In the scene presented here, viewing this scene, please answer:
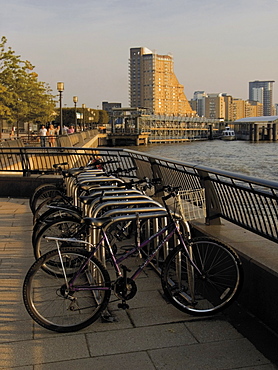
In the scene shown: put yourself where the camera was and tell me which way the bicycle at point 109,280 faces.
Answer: facing to the right of the viewer

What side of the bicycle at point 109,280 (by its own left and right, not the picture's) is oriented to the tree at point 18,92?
left

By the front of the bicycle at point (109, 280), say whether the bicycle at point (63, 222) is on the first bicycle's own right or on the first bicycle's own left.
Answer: on the first bicycle's own left
